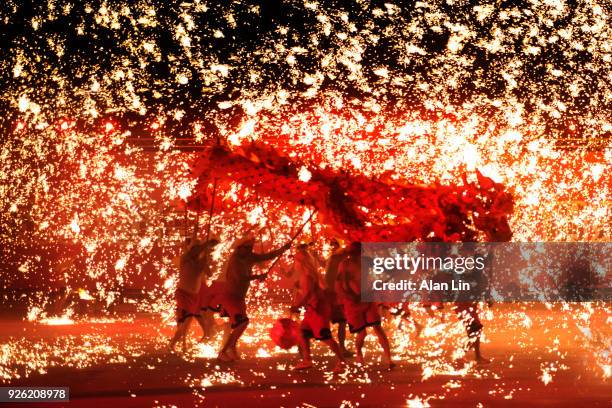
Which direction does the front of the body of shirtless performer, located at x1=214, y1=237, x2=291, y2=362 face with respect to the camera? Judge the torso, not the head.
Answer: to the viewer's right

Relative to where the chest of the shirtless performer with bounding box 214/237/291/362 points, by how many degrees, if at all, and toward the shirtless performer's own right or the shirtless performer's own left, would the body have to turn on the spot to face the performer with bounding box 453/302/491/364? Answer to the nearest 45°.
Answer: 0° — they already face them

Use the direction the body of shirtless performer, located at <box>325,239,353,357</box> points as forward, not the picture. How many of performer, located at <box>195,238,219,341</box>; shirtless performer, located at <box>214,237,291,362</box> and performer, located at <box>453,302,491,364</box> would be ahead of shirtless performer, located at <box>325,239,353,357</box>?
1

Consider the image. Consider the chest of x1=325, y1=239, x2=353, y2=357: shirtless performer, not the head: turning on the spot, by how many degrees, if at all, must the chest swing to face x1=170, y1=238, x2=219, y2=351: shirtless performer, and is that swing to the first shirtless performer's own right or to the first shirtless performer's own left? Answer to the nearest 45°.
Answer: approximately 135° to the first shirtless performer's own left

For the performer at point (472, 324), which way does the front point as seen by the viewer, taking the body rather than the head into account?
to the viewer's right

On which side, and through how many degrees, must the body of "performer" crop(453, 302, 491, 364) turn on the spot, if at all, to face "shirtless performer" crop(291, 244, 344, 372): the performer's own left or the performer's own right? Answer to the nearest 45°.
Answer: approximately 180°

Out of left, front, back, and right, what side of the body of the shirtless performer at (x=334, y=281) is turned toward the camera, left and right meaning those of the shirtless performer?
right

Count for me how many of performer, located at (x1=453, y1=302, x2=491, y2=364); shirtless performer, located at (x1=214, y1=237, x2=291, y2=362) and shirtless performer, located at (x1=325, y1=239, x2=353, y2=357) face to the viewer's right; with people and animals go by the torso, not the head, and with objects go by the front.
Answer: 3

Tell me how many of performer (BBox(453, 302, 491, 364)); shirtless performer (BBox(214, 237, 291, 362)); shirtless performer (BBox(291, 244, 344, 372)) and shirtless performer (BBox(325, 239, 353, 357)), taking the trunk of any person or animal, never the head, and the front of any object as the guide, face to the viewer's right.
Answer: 3
